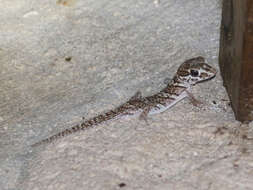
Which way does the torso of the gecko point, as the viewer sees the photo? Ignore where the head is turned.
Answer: to the viewer's right

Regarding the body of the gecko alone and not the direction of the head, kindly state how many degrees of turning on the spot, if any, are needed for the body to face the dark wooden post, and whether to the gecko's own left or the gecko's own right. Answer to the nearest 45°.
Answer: approximately 45° to the gecko's own right
